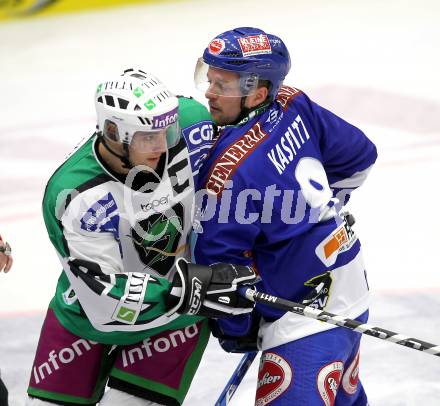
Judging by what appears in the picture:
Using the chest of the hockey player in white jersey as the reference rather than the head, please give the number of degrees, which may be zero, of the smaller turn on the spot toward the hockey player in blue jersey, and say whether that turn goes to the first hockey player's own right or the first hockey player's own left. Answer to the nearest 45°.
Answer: approximately 45° to the first hockey player's own left

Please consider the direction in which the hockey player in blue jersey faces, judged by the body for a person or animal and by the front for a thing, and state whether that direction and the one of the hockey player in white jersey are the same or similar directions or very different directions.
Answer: very different directions

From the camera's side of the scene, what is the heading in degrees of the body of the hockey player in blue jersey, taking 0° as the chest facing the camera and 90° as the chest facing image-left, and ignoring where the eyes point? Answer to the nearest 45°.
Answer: approximately 135°

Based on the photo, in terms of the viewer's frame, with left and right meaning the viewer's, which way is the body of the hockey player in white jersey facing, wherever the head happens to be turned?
facing the viewer and to the right of the viewer

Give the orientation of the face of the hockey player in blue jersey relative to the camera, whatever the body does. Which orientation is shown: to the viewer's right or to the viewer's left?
to the viewer's left

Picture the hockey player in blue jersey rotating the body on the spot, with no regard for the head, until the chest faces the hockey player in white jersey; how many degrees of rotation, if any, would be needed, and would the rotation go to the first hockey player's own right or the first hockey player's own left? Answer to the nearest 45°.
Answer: approximately 90° to the first hockey player's own left

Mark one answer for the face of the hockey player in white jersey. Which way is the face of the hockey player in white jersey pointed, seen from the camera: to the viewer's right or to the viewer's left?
to the viewer's right
